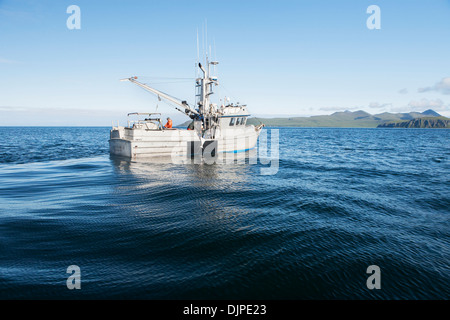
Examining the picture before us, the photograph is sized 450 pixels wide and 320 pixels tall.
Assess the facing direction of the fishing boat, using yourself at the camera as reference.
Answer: facing away from the viewer and to the right of the viewer
